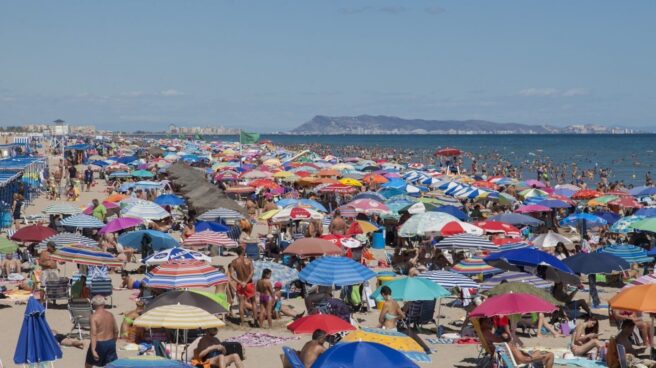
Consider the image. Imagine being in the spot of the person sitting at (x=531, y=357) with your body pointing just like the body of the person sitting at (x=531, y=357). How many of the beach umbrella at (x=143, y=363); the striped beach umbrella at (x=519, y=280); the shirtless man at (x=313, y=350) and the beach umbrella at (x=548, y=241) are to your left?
2

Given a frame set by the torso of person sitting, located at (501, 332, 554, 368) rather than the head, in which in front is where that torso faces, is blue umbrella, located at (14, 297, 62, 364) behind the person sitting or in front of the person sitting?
behind
